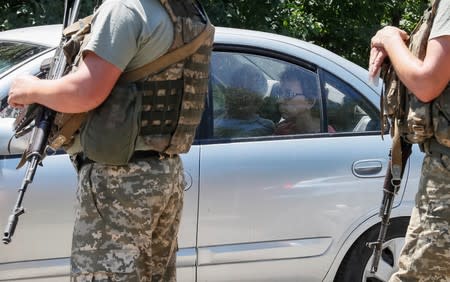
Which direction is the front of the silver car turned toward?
to the viewer's left

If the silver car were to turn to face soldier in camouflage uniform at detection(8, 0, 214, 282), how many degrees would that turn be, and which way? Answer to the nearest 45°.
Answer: approximately 45° to its left

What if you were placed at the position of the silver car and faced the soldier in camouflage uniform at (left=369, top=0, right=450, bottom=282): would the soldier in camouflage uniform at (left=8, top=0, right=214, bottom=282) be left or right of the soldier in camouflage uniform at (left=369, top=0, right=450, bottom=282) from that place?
right
